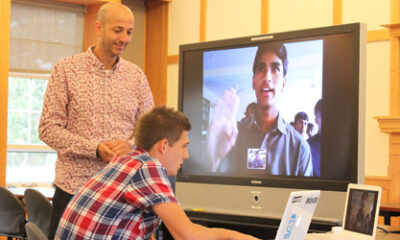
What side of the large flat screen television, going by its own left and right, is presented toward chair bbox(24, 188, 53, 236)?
right

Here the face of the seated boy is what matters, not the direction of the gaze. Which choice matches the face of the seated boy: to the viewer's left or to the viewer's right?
to the viewer's right

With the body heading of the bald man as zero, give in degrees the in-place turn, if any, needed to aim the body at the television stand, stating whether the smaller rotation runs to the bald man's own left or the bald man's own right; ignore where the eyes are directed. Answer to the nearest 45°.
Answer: approximately 45° to the bald man's own left
